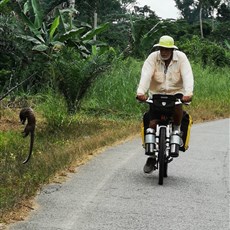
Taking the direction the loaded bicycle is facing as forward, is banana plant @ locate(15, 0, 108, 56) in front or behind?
behind

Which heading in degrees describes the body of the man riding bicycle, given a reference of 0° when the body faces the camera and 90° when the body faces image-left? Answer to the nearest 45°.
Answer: approximately 0°

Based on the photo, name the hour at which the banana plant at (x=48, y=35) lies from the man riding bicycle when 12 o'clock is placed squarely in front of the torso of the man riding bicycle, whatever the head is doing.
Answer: The banana plant is roughly at 5 o'clock from the man riding bicycle.
